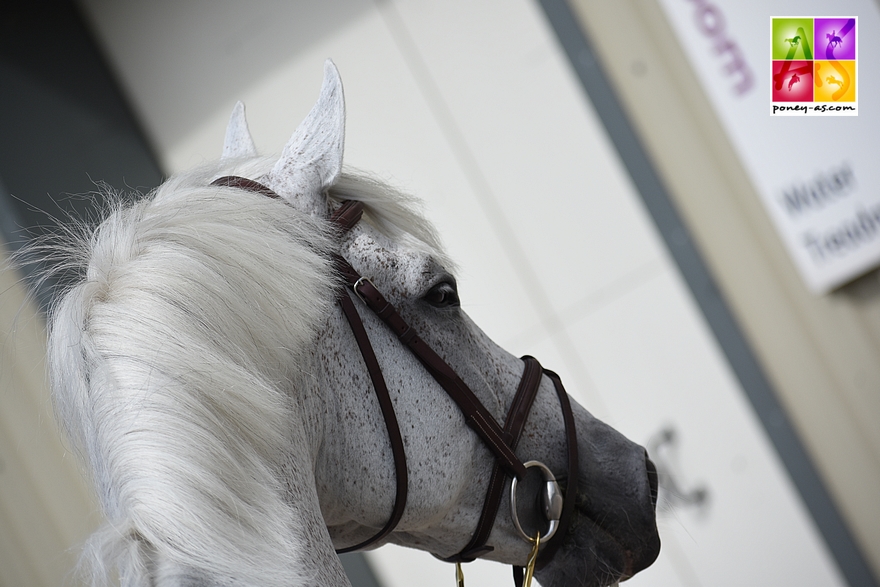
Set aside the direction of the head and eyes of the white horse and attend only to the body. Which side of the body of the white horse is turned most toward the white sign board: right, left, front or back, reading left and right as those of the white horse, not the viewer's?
front

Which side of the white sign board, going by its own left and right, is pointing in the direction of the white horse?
front

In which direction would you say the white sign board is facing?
toward the camera

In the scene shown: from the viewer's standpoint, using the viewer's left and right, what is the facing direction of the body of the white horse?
facing away from the viewer and to the right of the viewer

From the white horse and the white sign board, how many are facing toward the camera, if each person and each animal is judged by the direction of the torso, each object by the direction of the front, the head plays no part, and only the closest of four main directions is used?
1
